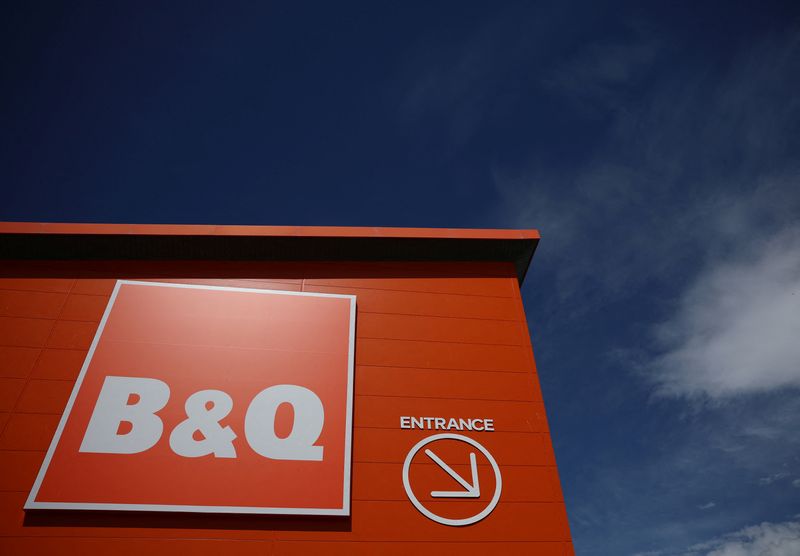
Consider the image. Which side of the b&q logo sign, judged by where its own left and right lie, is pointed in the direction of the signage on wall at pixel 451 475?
left

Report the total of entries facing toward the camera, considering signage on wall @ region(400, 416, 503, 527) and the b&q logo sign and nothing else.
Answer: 2

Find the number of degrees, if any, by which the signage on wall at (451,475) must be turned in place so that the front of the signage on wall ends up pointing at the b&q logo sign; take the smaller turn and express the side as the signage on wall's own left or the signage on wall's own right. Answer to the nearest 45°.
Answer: approximately 90° to the signage on wall's own right

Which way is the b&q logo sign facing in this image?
toward the camera
